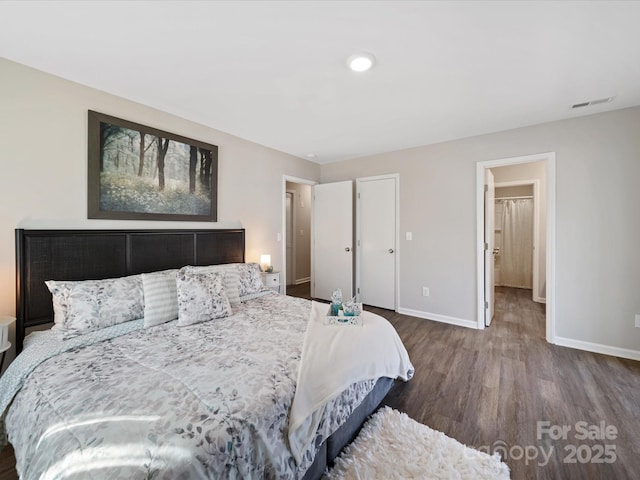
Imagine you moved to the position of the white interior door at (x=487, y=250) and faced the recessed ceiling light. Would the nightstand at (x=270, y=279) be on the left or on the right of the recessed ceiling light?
right

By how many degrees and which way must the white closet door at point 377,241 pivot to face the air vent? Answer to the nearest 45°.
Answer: approximately 90° to its left

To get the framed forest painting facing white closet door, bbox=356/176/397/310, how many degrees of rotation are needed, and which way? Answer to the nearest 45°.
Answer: approximately 45° to its left

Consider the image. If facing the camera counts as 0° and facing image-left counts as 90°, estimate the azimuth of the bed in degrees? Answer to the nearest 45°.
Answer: approximately 315°

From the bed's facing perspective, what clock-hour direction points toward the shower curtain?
The shower curtain is roughly at 10 o'clock from the bed.

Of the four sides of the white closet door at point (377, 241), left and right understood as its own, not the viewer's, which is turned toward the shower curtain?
back

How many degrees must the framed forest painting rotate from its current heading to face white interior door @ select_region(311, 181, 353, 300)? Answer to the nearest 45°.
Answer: approximately 45° to its left

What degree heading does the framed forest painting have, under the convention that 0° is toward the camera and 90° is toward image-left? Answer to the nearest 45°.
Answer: approximately 315°

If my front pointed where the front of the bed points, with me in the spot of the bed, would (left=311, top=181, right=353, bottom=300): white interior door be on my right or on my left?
on my left

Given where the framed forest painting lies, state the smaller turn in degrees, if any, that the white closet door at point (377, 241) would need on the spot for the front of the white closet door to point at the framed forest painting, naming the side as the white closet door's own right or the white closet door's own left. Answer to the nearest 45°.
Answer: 0° — it already faces it
